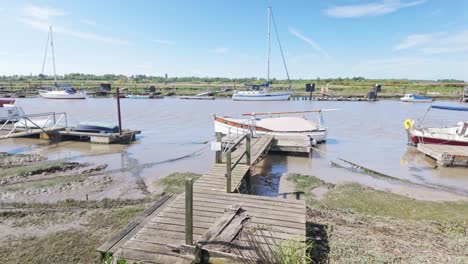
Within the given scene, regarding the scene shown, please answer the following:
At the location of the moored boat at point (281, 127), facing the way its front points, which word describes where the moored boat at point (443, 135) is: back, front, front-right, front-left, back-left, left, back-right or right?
back

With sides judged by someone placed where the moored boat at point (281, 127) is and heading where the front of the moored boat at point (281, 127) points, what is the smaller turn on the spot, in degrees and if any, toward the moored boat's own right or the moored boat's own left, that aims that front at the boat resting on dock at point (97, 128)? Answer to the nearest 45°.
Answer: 0° — it already faces it

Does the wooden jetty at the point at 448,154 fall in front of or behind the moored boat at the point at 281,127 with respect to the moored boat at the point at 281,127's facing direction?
behind

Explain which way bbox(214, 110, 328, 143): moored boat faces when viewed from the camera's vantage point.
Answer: facing to the left of the viewer

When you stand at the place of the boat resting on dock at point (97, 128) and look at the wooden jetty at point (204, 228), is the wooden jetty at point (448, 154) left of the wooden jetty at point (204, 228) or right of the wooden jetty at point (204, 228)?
left

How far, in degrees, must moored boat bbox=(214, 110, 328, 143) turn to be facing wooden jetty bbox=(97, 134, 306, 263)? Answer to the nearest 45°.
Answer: approximately 90° to its left

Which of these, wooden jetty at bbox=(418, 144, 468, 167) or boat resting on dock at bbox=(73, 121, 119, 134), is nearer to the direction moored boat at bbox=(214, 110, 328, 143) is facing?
the boat resting on dock

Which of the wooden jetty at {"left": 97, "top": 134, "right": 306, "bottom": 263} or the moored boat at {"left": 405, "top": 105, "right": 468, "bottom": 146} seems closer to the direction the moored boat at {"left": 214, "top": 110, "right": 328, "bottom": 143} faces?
the wooden jetty

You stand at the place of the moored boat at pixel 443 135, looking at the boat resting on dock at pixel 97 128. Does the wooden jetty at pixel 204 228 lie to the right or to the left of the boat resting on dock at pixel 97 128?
left
